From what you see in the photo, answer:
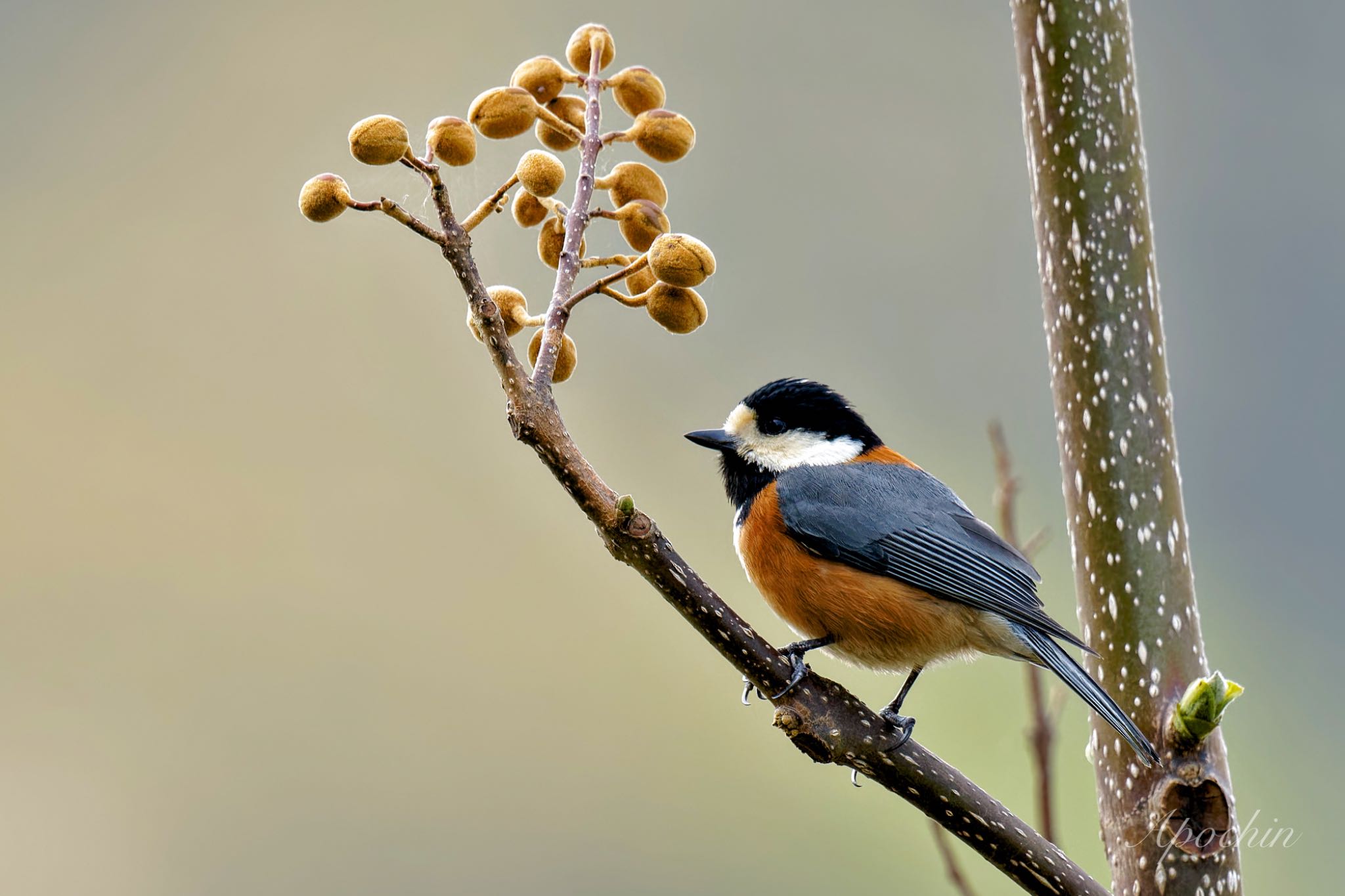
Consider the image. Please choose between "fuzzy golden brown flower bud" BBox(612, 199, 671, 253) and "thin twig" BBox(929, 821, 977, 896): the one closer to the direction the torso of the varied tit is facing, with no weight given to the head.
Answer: the fuzzy golden brown flower bud

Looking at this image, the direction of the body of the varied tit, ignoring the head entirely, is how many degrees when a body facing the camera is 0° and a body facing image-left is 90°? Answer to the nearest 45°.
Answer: approximately 90°
